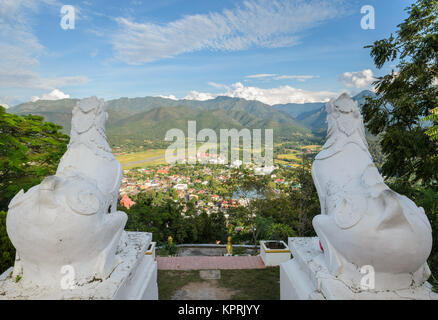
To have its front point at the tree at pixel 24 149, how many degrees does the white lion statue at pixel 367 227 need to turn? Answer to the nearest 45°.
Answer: approximately 45° to its left

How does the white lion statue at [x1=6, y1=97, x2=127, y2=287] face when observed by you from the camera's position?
facing away from the viewer and to the right of the viewer

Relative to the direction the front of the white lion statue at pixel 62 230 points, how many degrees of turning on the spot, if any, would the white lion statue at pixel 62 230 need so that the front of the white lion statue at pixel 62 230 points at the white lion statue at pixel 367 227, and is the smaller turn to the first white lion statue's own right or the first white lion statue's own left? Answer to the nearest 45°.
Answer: approximately 90° to the first white lion statue's own right

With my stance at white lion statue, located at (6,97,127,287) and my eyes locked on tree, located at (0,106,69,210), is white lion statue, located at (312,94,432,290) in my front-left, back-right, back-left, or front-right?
back-right

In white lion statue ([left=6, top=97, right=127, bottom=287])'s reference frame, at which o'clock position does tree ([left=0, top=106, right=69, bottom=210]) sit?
The tree is roughly at 10 o'clock from the white lion statue.

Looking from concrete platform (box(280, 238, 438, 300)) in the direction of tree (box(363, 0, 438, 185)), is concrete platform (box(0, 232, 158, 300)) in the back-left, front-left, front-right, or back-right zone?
back-left

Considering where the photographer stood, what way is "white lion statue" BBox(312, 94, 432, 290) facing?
facing away from the viewer and to the left of the viewer

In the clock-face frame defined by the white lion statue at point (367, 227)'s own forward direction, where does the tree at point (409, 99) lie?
The tree is roughly at 2 o'clock from the white lion statue.
